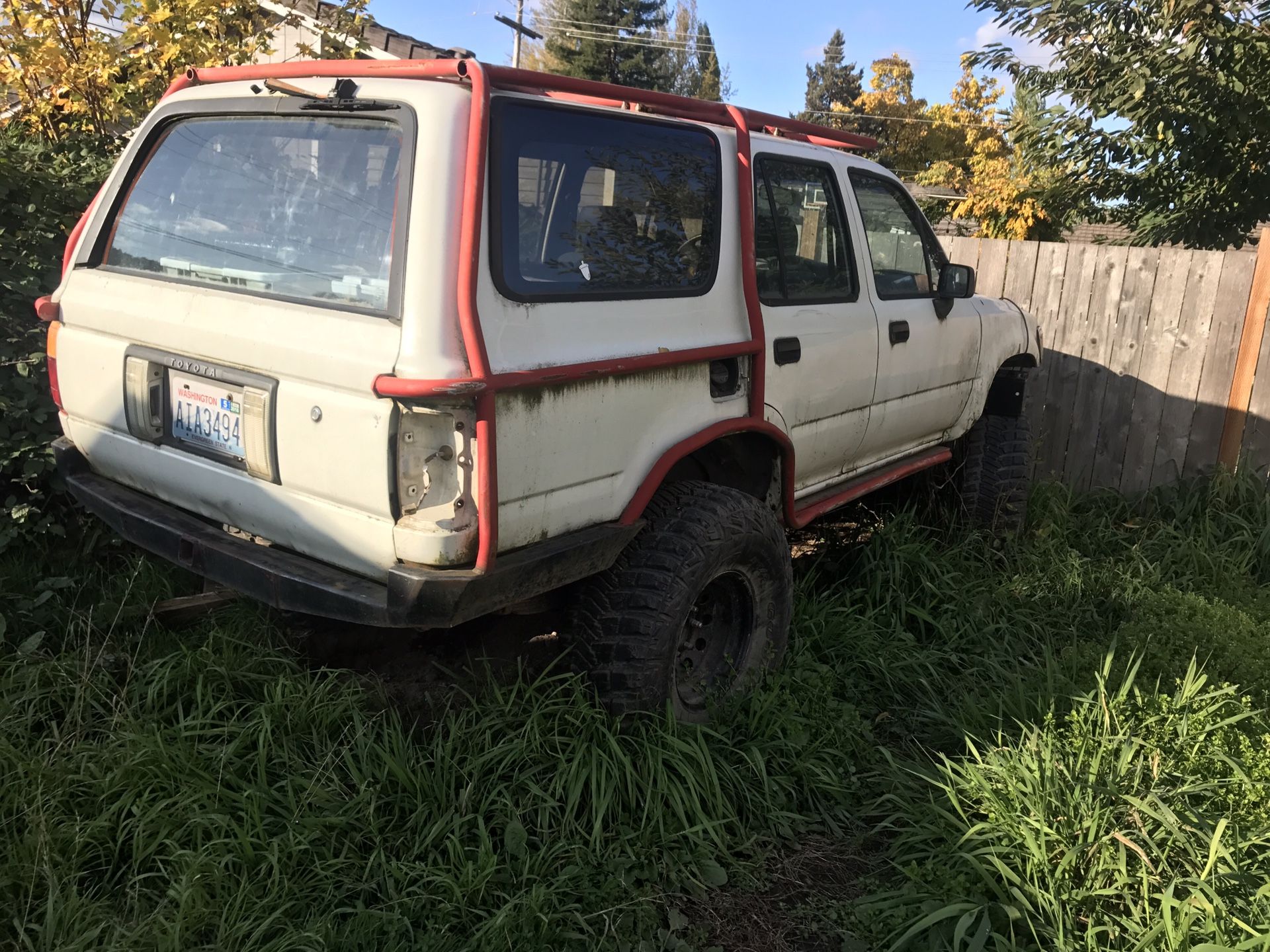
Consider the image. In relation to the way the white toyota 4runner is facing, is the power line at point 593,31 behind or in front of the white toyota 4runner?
in front

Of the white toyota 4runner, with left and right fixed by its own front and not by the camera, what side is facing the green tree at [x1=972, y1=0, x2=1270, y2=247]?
front

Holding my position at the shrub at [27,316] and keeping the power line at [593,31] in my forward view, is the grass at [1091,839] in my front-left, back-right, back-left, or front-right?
back-right

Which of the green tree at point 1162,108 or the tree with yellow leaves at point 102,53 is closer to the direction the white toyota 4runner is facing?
the green tree

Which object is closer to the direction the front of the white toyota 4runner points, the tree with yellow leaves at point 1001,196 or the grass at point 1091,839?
the tree with yellow leaves

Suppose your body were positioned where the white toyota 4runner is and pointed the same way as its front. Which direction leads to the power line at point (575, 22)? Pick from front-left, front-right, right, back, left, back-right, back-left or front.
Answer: front-left

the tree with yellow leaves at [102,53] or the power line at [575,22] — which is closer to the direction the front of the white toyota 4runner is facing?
the power line

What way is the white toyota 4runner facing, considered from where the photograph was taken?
facing away from the viewer and to the right of the viewer

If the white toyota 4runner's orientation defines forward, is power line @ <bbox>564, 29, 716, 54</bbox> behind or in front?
in front

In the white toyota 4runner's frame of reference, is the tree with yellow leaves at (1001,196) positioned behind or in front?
in front

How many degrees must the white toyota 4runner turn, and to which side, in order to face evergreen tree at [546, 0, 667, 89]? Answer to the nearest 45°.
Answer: approximately 45° to its left

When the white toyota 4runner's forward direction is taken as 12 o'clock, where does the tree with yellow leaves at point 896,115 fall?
The tree with yellow leaves is roughly at 11 o'clock from the white toyota 4runner.
